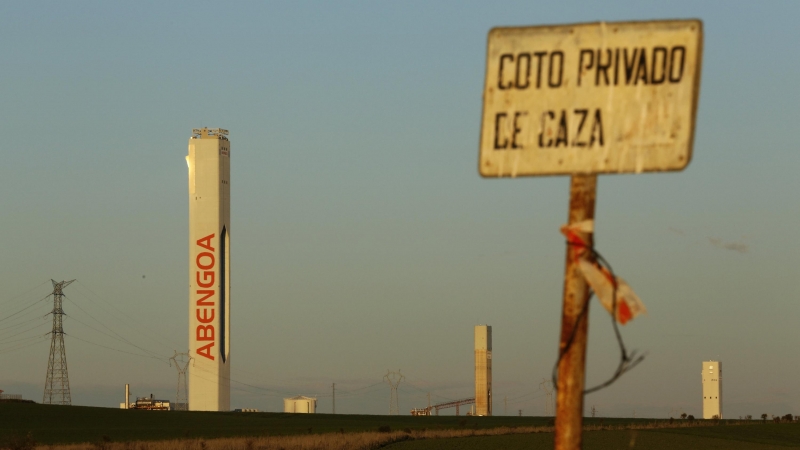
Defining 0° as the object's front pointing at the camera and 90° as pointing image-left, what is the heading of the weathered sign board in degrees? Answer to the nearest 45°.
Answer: approximately 0°
